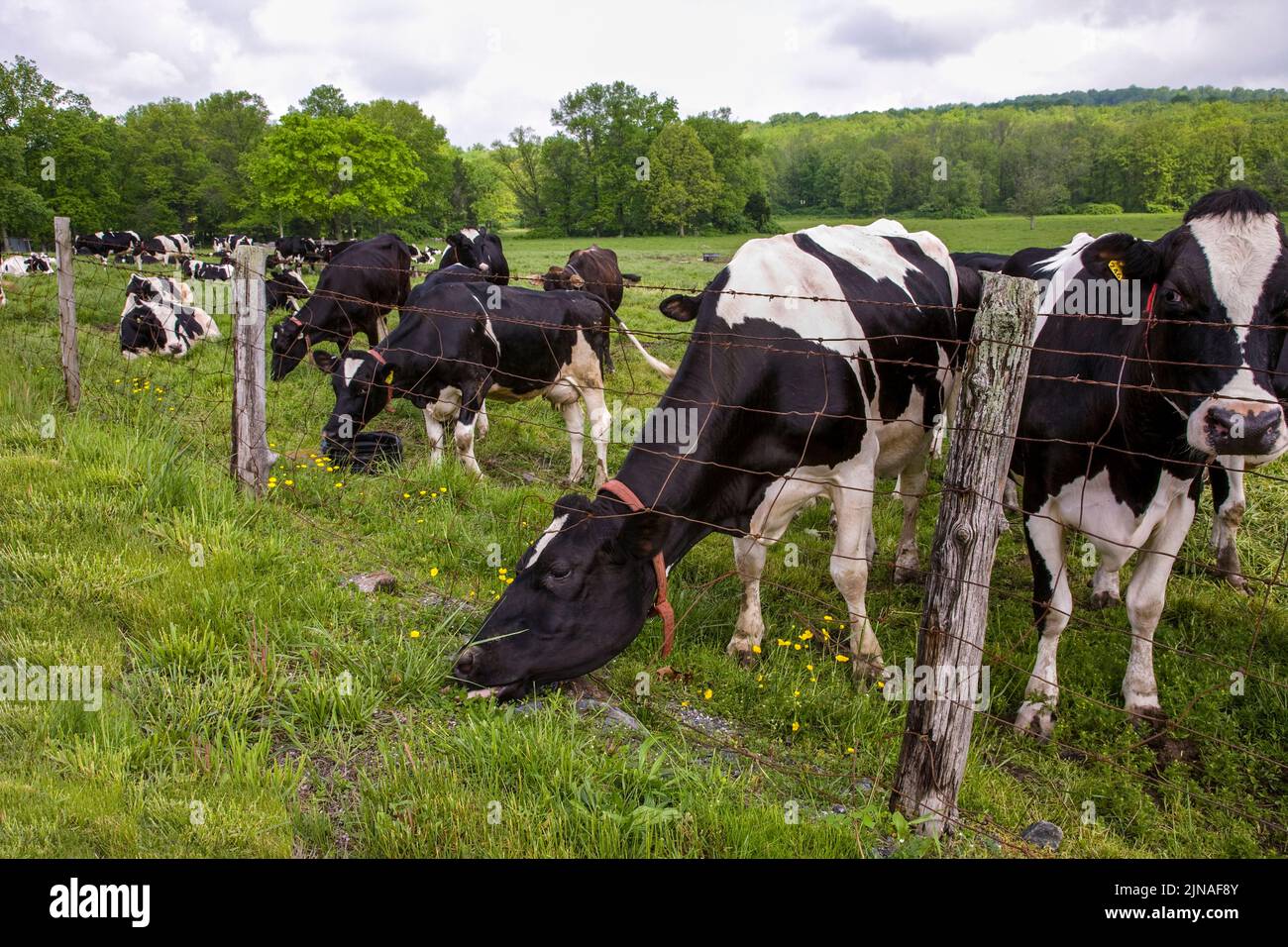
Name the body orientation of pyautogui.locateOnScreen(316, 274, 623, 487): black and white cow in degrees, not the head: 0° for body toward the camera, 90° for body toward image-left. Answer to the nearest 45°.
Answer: approximately 90°

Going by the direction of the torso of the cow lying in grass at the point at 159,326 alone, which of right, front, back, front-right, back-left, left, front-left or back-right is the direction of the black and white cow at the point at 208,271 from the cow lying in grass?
back-right

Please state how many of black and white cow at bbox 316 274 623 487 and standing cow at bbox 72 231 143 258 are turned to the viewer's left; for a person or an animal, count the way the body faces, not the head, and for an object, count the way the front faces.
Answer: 2

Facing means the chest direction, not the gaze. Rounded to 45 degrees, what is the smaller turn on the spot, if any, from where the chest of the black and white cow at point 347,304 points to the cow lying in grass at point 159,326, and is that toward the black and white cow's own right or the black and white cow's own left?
approximately 45° to the black and white cow's own right

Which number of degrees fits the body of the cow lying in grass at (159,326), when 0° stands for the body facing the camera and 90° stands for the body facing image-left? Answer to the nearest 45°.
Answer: approximately 45°

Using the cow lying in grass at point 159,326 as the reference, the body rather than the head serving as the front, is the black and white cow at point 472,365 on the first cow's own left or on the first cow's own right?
on the first cow's own left

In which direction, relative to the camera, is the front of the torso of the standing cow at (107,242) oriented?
to the viewer's left
